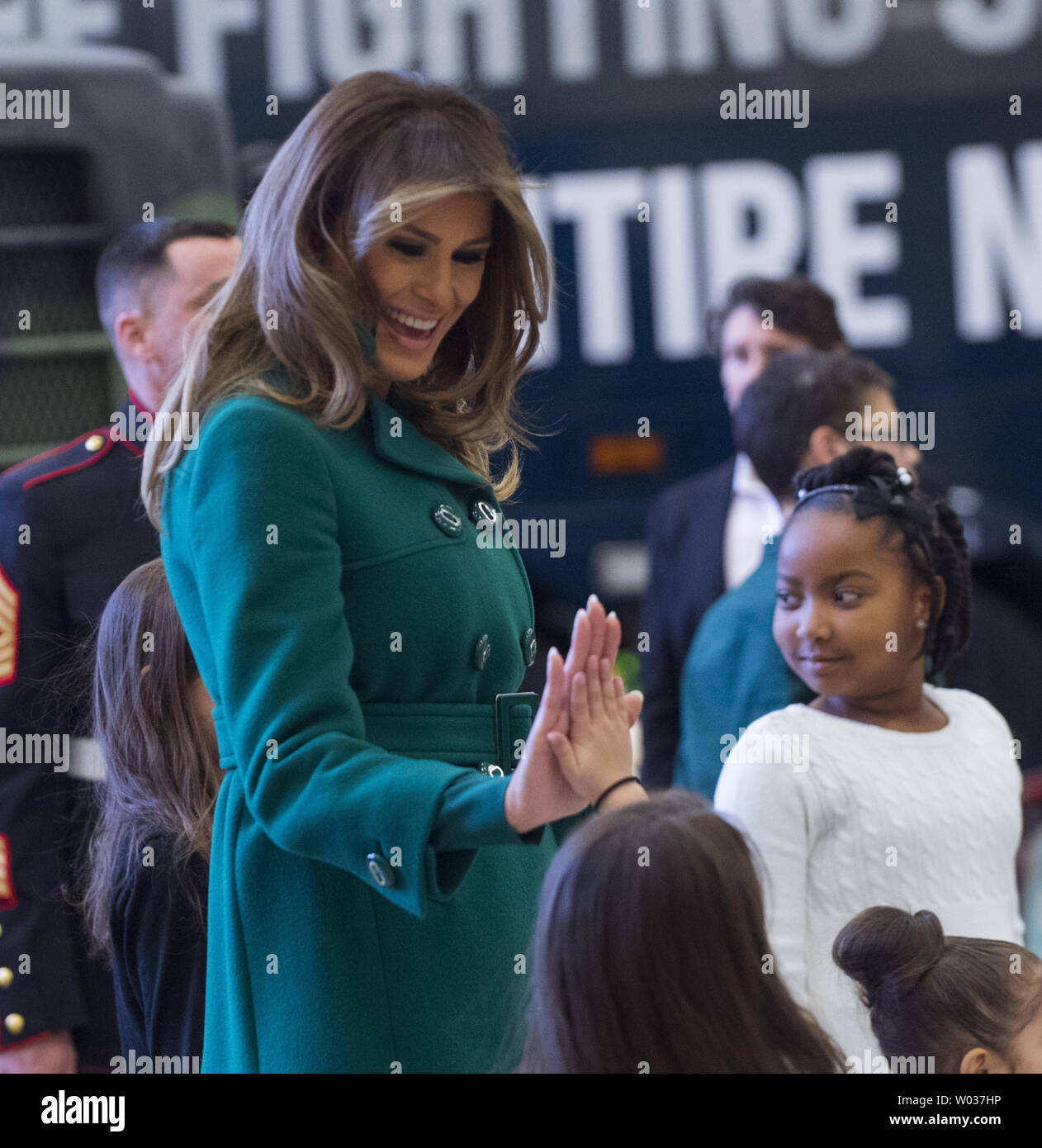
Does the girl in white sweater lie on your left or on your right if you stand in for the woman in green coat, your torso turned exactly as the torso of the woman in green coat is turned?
on your left

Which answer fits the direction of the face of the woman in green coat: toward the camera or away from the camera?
toward the camera

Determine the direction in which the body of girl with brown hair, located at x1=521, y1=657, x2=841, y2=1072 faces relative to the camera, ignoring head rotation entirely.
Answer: away from the camera

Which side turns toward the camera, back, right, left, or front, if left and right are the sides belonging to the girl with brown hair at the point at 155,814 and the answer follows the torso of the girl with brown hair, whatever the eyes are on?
right

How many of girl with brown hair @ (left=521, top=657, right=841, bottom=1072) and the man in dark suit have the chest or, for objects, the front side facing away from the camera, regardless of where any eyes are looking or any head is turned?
1

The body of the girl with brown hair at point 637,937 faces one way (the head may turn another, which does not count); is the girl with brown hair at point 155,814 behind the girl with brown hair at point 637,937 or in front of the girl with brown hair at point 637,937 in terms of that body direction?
in front

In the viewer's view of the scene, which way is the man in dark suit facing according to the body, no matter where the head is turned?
toward the camera

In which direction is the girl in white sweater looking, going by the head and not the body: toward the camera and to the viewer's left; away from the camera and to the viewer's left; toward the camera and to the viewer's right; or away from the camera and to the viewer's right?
toward the camera and to the viewer's left

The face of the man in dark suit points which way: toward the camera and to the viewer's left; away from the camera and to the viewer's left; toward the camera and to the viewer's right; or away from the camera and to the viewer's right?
toward the camera and to the viewer's left

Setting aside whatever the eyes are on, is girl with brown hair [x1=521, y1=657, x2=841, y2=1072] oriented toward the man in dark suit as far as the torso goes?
yes
